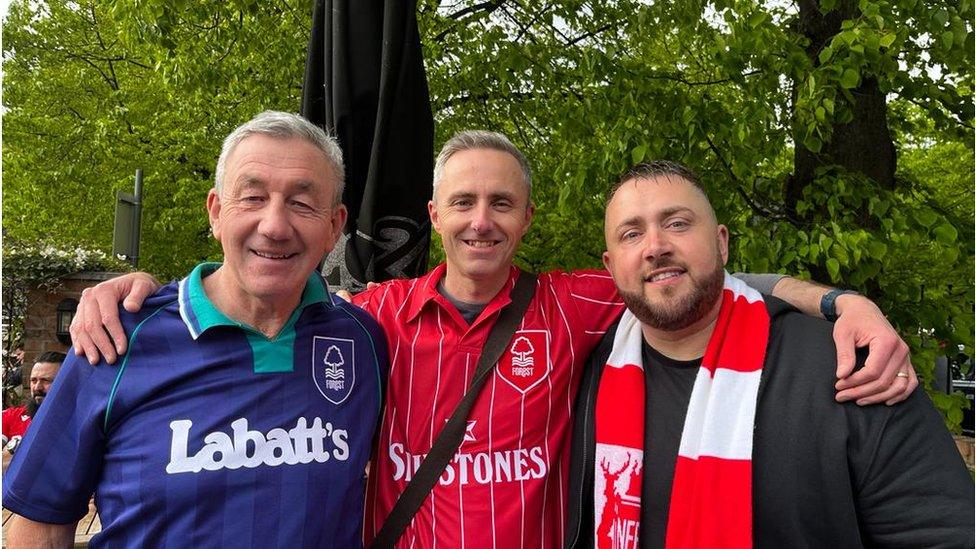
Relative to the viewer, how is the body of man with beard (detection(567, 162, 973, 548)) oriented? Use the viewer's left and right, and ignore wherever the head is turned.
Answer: facing the viewer and to the left of the viewer

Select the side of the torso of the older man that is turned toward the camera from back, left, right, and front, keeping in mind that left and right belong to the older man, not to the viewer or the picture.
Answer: front

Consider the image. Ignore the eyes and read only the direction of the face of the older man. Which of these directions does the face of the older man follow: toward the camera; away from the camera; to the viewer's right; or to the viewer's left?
toward the camera

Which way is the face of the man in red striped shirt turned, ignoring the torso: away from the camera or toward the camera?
toward the camera

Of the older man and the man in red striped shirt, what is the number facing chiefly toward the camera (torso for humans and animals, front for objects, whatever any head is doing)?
2

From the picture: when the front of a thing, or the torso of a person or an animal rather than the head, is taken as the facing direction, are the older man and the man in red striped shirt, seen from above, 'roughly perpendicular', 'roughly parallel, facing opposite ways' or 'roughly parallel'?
roughly parallel

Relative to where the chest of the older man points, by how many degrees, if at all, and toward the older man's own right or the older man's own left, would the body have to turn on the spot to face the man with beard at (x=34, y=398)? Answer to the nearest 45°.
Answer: approximately 180°

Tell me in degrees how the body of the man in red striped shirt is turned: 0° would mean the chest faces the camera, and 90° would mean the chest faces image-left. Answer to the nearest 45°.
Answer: approximately 0°
